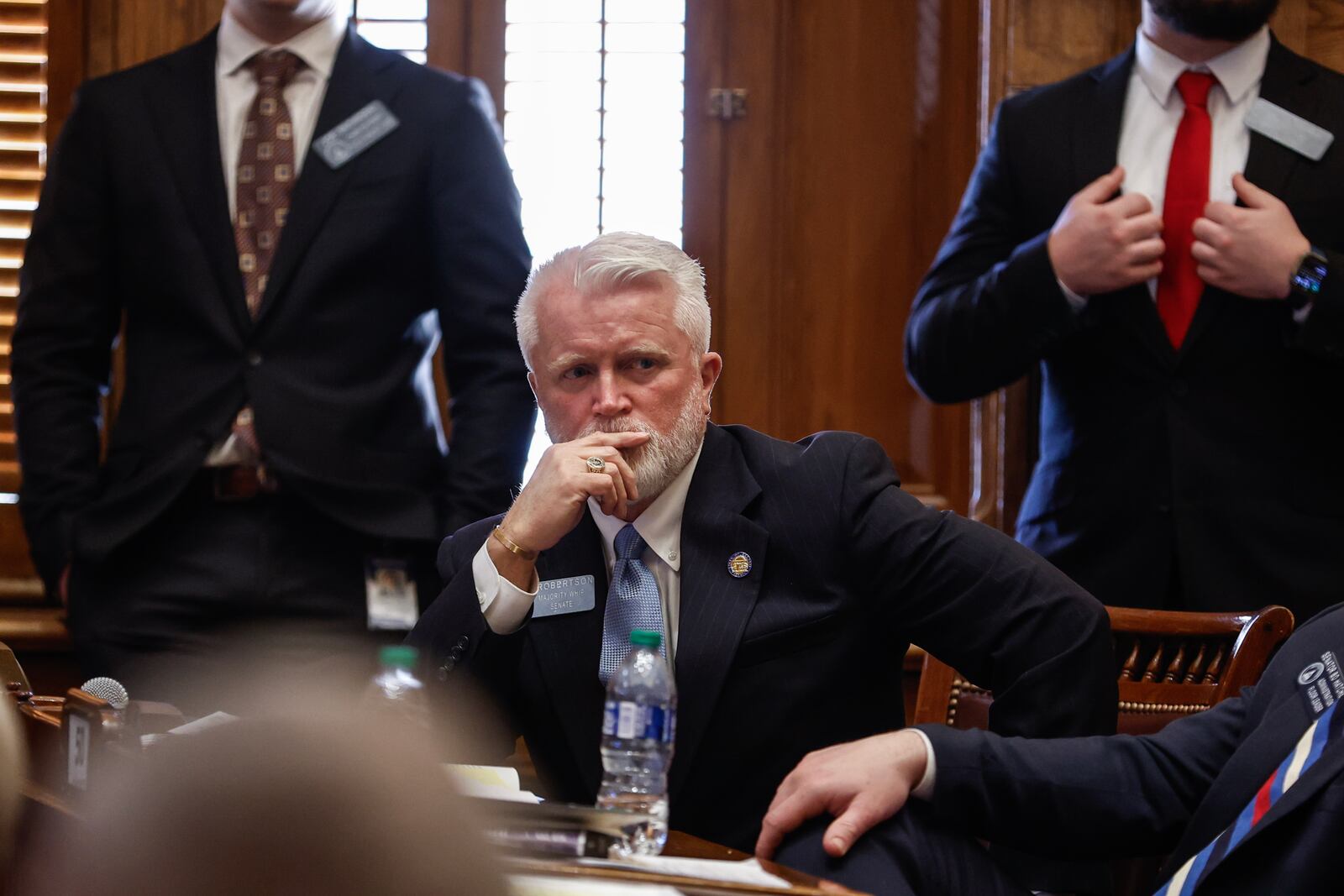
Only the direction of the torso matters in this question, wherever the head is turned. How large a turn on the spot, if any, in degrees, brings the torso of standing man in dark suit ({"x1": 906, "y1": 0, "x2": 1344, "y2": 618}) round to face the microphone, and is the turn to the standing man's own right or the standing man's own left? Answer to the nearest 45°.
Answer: approximately 45° to the standing man's own right

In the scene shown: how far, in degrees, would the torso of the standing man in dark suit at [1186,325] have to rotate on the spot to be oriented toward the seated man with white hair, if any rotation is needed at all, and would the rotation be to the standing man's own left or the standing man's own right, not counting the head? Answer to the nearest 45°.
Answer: approximately 45° to the standing man's own right

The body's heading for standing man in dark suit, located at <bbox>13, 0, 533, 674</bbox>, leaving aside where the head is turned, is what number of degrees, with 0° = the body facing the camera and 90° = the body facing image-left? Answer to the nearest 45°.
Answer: approximately 0°

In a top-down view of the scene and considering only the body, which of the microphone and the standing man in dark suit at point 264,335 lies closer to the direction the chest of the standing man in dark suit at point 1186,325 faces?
the microphone

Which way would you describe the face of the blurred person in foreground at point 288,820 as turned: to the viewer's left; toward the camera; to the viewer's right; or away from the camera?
away from the camera

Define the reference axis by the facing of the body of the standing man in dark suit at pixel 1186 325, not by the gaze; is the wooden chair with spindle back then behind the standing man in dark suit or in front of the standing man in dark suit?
in front

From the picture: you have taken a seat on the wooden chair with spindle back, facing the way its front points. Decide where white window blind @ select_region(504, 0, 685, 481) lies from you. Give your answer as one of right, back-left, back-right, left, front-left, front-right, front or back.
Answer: right

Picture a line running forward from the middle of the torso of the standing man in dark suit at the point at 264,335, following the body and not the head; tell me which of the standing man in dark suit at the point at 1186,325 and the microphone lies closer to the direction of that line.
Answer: the microphone
